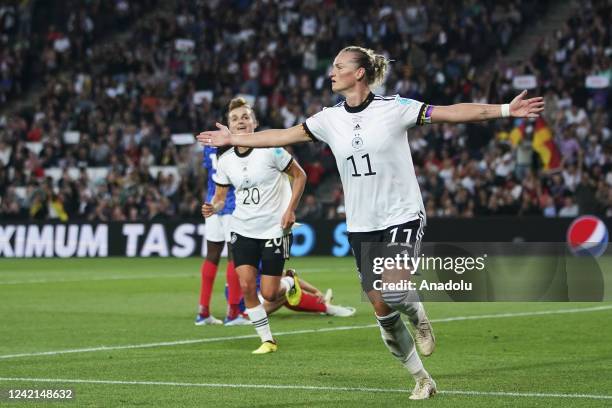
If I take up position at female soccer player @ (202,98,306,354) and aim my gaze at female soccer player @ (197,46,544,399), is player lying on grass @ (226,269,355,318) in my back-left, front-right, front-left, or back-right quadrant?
back-left

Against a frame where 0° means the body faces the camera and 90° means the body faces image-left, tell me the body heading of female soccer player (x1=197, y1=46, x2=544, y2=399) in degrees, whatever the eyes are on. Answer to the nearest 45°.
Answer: approximately 45°

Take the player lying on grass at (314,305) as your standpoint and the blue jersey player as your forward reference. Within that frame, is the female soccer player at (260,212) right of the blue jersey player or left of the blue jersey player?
left

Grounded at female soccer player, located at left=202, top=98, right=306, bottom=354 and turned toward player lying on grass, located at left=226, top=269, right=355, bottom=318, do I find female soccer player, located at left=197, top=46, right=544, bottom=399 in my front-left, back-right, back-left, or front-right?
back-right

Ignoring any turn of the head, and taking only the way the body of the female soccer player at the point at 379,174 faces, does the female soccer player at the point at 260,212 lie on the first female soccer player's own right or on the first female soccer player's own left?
on the first female soccer player's own right

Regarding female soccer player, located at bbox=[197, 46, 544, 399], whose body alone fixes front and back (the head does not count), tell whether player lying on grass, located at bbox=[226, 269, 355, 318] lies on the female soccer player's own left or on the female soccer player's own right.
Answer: on the female soccer player's own right

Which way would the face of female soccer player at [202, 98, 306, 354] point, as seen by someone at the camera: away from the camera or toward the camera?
toward the camera

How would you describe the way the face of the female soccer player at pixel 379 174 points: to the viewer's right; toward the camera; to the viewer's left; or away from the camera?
to the viewer's left
